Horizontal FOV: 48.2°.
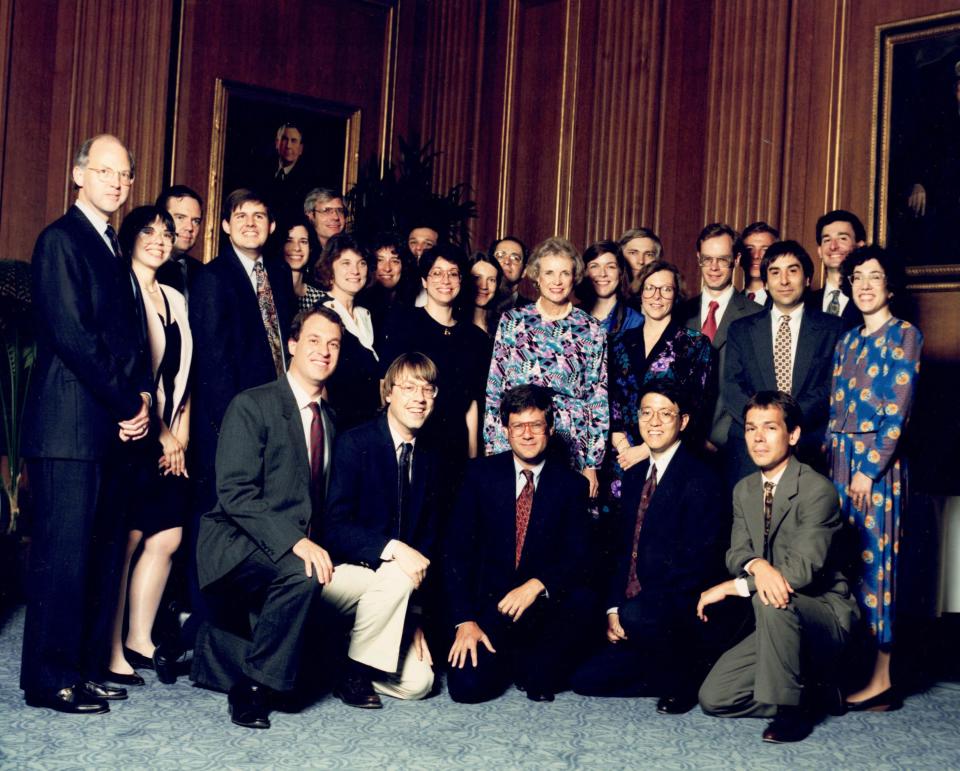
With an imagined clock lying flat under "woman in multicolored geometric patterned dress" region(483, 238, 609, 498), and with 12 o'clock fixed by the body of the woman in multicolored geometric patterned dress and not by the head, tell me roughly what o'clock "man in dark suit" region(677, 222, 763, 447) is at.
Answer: The man in dark suit is roughly at 8 o'clock from the woman in multicolored geometric patterned dress.

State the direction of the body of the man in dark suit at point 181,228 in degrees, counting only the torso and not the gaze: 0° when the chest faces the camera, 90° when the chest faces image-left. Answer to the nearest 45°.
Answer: approximately 315°

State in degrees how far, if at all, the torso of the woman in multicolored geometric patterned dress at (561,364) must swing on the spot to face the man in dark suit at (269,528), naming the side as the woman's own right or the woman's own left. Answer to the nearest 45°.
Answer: approximately 45° to the woman's own right

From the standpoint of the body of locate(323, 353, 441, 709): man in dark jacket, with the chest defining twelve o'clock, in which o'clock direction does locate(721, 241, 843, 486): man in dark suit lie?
locate(721, 241, 843, 486): man in dark suit is roughly at 10 o'clock from locate(323, 353, 441, 709): man in dark jacket.

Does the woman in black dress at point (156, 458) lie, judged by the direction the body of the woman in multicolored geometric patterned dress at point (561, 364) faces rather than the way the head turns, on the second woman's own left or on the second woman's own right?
on the second woman's own right

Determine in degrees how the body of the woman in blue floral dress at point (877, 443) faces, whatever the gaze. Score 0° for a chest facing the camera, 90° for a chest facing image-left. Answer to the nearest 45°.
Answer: approximately 45°
